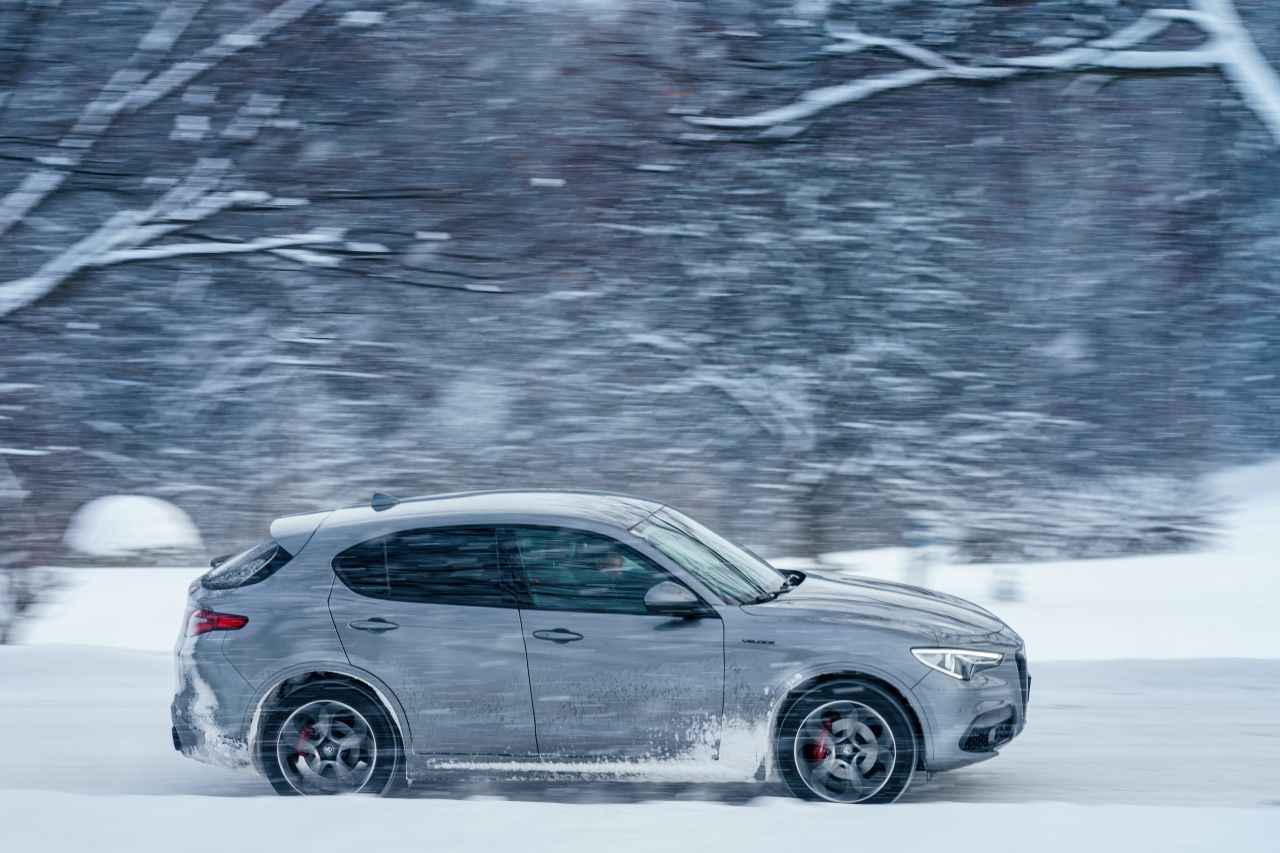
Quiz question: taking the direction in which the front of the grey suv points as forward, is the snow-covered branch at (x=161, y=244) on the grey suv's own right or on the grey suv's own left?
on the grey suv's own left

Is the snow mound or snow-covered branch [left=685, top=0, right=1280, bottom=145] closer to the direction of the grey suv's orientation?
the snow-covered branch

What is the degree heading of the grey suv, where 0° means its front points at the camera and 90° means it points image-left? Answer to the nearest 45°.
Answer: approximately 270°

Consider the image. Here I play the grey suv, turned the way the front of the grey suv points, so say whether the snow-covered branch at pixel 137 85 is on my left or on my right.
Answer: on my left

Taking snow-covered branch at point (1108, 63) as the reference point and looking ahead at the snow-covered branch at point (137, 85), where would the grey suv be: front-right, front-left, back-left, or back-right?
front-left

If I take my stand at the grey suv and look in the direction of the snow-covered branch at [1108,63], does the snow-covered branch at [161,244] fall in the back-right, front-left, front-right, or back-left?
front-left

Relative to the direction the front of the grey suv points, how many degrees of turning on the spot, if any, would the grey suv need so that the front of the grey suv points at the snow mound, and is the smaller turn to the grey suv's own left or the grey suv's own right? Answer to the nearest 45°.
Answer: approximately 135° to the grey suv's own left

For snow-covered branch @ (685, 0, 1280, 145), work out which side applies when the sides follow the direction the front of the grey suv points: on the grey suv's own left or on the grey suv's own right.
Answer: on the grey suv's own left
